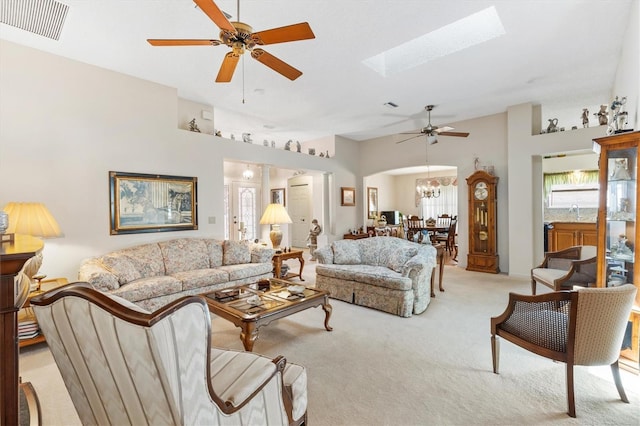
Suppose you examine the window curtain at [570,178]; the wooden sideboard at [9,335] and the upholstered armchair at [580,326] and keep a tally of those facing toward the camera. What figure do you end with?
1

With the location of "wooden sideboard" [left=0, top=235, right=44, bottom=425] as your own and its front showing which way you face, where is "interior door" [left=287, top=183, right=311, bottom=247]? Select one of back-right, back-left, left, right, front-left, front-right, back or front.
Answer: front-left

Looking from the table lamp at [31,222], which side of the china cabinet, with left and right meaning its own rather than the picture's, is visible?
front

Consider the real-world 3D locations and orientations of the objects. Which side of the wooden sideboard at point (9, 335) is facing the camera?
right

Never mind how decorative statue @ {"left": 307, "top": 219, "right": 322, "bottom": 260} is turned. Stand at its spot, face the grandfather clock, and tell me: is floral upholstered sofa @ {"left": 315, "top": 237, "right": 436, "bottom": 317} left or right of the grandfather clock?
right

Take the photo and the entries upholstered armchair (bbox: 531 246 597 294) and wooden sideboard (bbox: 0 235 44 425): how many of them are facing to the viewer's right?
1

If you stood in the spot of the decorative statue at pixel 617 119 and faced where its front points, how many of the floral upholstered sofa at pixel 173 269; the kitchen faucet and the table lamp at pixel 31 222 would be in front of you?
2

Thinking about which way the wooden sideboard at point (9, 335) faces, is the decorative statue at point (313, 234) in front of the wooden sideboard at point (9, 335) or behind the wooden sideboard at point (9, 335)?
in front

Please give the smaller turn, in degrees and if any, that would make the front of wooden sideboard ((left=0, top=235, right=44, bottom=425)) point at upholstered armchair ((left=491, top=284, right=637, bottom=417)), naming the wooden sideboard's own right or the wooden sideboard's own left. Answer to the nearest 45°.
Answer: approximately 45° to the wooden sideboard's own right

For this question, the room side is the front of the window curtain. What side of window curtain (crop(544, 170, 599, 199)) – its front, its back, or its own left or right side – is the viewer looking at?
front

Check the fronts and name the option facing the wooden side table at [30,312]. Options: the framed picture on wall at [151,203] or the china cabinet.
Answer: the china cabinet

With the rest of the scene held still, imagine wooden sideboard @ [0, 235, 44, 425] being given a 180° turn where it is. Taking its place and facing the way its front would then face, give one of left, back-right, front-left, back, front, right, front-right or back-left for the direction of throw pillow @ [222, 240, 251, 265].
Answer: back-right

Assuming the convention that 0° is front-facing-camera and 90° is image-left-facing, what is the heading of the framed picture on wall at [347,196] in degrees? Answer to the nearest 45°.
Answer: approximately 315°

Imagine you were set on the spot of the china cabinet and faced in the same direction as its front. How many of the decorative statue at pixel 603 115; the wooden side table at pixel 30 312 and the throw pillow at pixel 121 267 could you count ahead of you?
2

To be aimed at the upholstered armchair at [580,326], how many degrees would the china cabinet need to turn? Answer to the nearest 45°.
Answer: approximately 45° to its left
